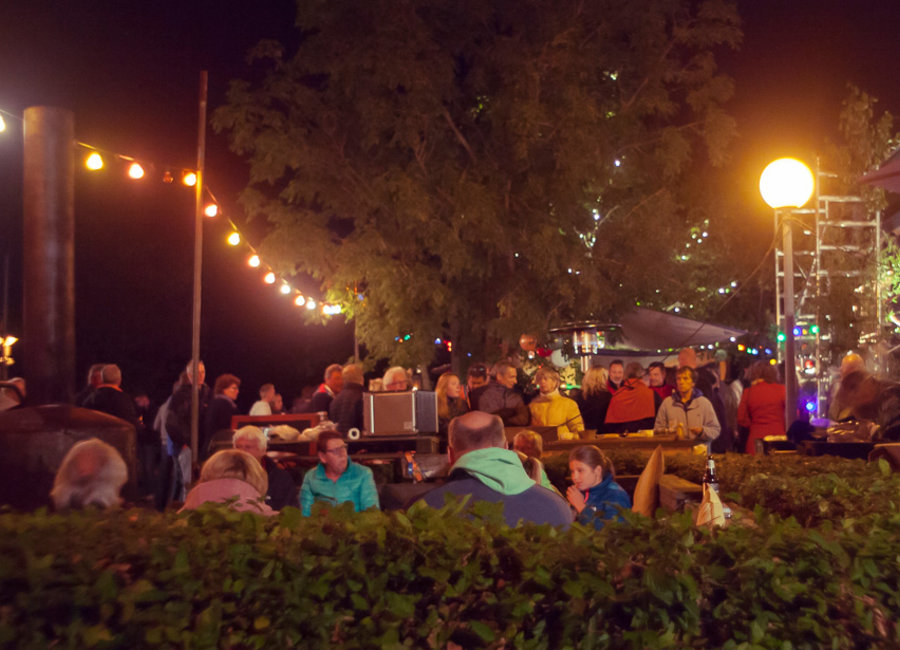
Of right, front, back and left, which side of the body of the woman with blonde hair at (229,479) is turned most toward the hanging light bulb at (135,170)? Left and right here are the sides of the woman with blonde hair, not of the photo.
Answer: front

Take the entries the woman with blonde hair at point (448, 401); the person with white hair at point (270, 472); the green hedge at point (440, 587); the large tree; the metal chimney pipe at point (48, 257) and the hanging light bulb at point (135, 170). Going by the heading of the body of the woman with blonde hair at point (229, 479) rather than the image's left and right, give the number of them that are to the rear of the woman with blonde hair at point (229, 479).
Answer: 1

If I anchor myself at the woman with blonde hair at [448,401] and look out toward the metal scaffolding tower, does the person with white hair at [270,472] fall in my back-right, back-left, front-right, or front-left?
back-right

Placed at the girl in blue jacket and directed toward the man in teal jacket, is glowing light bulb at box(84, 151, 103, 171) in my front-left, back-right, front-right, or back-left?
front-right

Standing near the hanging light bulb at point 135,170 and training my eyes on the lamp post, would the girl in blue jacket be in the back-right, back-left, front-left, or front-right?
front-right

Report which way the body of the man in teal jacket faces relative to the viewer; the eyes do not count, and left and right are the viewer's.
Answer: facing the viewer

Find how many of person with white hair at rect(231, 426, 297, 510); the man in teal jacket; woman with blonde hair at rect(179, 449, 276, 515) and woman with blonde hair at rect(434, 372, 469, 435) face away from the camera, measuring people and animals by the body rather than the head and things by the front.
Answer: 1

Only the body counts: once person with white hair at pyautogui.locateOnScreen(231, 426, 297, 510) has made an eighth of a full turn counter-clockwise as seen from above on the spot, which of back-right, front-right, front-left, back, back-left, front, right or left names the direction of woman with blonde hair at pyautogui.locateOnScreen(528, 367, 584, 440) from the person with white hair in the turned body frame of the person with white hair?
back-left

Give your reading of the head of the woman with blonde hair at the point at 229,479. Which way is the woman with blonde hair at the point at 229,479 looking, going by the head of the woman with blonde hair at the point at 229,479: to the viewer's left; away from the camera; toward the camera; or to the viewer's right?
away from the camera

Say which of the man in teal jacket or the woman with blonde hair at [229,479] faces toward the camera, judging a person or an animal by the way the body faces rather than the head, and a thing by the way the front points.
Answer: the man in teal jacket

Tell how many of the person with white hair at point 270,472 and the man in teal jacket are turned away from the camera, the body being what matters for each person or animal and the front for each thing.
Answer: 0

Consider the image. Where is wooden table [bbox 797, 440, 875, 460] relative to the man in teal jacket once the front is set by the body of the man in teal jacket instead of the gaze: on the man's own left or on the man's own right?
on the man's own left

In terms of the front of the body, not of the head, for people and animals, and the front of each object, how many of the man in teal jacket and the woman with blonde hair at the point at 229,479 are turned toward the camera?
1

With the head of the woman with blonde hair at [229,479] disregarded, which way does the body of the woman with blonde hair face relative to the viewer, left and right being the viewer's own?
facing away from the viewer

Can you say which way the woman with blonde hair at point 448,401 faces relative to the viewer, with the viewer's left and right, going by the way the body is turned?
facing the viewer and to the right of the viewer
